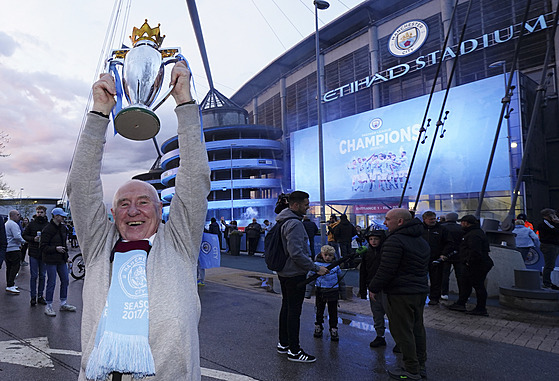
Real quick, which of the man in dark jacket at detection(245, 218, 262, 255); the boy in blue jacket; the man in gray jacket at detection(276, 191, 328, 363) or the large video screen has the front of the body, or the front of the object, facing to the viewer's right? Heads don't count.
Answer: the man in gray jacket at detection(276, 191, 328, 363)

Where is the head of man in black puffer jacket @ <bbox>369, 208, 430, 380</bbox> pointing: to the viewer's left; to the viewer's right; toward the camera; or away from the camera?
to the viewer's left

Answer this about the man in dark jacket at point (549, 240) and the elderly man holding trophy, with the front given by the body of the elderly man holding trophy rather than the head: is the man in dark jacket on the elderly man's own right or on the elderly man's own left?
on the elderly man's own left

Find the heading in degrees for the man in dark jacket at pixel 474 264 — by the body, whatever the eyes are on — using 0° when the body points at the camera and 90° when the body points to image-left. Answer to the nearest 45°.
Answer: approximately 90°

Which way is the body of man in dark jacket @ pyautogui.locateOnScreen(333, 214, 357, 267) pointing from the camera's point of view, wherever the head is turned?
away from the camera

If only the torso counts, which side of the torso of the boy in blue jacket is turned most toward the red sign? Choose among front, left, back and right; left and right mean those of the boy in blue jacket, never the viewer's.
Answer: back

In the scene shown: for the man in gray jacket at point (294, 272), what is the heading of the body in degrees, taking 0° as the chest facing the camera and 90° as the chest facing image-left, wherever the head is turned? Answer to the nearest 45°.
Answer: approximately 270°

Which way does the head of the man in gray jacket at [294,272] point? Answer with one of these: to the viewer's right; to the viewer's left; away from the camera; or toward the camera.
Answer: to the viewer's right

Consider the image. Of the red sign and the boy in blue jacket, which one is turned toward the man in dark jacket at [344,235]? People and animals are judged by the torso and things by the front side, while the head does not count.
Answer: the red sign
